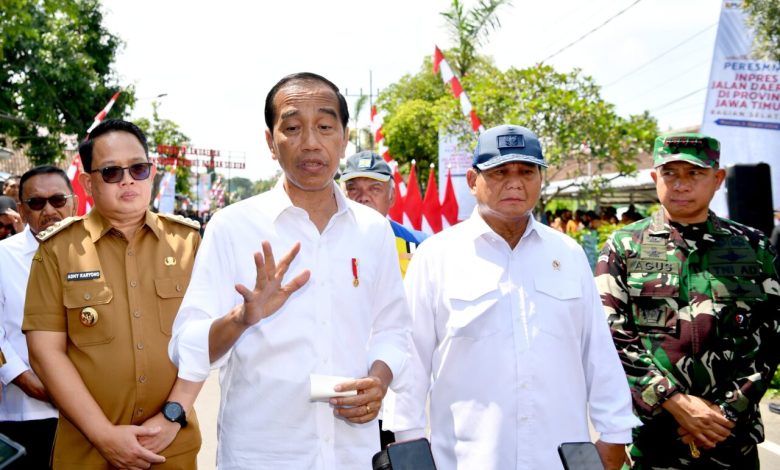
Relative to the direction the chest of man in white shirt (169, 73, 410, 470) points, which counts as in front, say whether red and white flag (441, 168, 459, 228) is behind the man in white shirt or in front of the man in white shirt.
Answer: behind

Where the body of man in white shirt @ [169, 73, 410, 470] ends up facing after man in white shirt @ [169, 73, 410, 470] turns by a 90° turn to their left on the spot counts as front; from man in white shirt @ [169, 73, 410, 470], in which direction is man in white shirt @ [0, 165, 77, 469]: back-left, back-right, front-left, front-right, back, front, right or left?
back-left

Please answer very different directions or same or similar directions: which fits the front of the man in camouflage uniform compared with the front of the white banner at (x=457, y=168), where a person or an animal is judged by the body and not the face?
same or similar directions

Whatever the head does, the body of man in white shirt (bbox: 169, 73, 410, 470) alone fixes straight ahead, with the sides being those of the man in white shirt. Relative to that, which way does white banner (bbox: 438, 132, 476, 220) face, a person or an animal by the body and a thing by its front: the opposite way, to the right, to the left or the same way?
the same way

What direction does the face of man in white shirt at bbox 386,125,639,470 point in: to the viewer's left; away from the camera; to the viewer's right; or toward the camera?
toward the camera

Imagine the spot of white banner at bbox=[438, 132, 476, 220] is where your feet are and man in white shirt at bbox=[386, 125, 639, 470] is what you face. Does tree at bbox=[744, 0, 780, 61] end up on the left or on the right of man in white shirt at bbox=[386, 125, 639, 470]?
left

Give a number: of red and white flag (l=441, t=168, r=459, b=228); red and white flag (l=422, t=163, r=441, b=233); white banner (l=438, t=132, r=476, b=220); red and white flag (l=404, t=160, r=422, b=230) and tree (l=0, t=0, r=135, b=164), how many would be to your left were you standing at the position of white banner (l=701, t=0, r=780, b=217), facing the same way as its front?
0

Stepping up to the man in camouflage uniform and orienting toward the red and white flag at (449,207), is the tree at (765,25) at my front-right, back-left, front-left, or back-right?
front-right

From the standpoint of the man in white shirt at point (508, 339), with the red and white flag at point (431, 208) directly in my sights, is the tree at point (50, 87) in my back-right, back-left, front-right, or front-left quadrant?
front-left

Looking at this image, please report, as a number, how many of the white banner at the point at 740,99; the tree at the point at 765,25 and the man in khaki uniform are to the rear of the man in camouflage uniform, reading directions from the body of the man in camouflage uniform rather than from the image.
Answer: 2

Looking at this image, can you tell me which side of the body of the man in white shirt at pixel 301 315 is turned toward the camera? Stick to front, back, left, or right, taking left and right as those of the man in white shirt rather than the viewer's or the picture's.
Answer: front

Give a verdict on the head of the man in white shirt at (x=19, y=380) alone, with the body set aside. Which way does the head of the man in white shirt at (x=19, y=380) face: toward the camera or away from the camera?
toward the camera

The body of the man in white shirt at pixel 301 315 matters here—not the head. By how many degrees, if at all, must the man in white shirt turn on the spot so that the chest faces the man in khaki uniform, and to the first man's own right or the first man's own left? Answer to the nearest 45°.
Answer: approximately 135° to the first man's own right

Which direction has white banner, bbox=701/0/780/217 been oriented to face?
toward the camera
